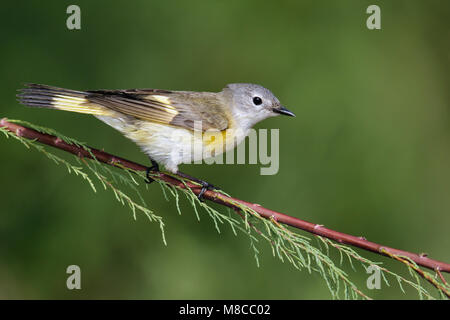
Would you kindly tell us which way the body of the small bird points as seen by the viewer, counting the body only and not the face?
to the viewer's right
